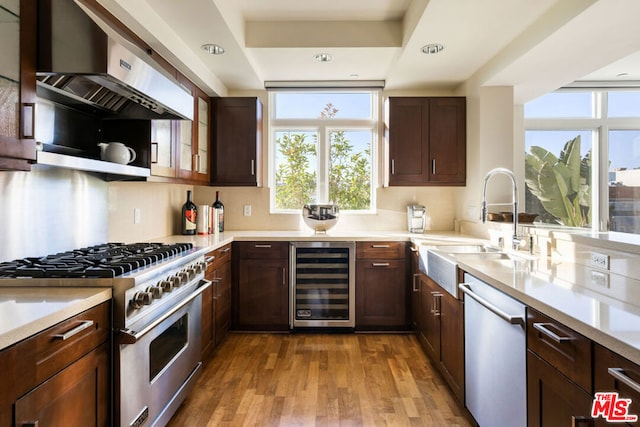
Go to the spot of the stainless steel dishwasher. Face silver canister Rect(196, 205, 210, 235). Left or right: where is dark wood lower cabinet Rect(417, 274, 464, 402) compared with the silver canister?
right

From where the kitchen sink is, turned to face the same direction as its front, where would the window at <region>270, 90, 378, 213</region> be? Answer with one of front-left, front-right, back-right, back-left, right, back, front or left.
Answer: right

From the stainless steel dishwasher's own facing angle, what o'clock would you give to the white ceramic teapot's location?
The white ceramic teapot is roughly at 1 o'clock from the stainless steel dishwasher.

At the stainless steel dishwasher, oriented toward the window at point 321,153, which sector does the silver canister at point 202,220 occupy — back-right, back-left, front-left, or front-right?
front-left

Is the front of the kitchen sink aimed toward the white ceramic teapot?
yes

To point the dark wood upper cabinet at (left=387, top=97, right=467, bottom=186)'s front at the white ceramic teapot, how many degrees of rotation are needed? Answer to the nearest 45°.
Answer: approximately 45° to its right

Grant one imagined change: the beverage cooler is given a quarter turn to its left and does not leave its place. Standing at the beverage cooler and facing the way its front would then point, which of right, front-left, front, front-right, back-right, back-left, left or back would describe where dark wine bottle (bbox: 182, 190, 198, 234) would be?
back

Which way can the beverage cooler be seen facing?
toward the camera

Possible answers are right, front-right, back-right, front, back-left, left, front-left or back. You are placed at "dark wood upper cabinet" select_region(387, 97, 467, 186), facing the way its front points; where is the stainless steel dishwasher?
front

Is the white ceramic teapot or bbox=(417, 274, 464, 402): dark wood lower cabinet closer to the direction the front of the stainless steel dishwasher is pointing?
the white ceramic teapot

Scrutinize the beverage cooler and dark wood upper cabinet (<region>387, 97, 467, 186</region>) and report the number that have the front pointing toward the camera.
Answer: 2

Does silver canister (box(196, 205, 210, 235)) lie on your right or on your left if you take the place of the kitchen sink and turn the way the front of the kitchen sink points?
on your right

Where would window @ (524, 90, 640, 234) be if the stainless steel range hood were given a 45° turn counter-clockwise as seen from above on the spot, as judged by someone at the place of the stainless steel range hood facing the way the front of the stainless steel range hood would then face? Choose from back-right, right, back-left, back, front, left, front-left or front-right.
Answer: front

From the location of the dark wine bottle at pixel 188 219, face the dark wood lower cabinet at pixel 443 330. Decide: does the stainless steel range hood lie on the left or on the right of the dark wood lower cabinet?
right

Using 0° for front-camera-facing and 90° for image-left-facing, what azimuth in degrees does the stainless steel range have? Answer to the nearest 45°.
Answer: approximately 315°

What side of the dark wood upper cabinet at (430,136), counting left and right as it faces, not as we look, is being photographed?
front

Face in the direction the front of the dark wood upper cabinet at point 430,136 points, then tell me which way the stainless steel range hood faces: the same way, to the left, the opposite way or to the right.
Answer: to the left

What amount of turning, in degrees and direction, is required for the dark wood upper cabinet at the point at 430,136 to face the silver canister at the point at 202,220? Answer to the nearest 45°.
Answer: approximately 90° to its right
